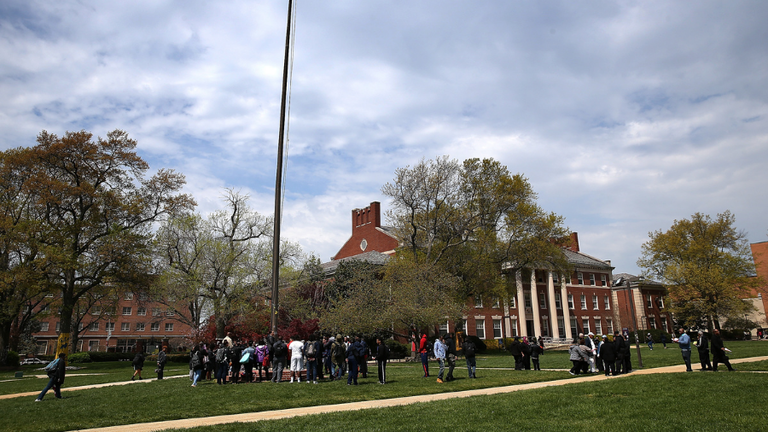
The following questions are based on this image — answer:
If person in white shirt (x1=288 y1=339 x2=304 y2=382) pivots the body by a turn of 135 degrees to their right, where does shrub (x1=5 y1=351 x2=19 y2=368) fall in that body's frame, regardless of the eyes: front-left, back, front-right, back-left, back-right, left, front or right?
back

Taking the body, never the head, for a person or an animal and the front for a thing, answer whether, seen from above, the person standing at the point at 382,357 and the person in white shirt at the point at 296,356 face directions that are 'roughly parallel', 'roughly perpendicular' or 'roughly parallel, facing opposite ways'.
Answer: roughly perpendicular

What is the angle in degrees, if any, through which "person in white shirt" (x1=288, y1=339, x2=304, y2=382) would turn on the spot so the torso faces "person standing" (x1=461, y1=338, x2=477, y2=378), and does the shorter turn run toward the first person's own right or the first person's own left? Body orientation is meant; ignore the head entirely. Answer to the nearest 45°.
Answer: approximately 90° to the first person's own right

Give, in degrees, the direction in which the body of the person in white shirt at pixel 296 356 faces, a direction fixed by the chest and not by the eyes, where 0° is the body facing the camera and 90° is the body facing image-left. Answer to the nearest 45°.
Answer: approximately 180°

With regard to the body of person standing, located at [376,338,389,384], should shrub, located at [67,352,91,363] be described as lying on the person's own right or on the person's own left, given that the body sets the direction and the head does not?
on the person's own right

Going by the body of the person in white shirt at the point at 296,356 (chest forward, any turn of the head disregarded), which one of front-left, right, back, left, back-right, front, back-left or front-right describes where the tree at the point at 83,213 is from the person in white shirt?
front-left

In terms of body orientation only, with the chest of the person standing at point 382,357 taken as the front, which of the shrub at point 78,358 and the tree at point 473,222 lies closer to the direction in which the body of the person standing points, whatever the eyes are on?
the shrub

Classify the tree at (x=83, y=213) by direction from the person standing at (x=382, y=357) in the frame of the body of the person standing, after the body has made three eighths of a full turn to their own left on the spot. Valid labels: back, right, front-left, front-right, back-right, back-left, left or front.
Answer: back

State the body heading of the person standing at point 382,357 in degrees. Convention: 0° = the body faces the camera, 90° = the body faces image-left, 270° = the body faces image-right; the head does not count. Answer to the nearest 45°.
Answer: approximately 90°

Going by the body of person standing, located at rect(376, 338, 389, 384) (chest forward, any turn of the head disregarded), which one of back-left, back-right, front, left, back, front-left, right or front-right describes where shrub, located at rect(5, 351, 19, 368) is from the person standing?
front-right

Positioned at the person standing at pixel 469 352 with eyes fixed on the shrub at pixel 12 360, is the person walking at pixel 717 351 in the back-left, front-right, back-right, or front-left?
back-right

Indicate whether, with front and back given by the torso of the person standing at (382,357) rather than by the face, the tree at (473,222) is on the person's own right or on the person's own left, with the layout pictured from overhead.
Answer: on the person's own right
